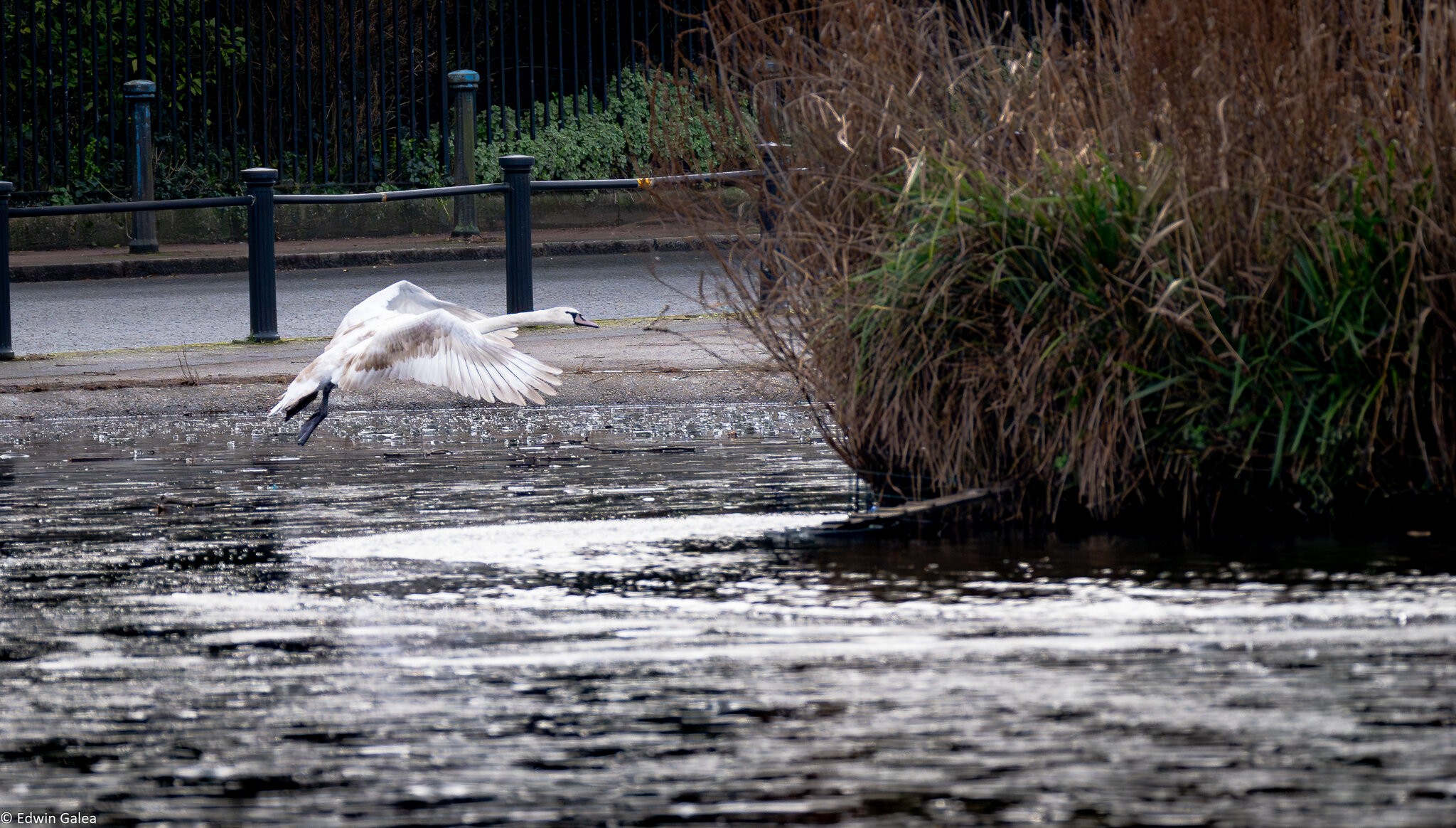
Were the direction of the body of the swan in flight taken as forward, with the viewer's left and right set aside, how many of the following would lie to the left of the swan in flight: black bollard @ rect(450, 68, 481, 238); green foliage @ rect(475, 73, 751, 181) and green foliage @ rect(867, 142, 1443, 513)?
2

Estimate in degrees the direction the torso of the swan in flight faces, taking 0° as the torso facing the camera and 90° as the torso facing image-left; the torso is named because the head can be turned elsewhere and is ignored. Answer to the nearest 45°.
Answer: approximately 270°

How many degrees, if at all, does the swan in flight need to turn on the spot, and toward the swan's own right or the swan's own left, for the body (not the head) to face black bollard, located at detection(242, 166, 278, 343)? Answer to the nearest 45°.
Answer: approximately 90° to the swan's own left

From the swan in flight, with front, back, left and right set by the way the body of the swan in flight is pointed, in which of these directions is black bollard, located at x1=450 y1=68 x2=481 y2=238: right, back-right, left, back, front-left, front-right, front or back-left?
left

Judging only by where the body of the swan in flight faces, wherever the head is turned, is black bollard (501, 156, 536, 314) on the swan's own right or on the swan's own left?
on the swan's own left

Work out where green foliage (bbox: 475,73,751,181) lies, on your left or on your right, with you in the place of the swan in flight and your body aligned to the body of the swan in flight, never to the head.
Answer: on your left

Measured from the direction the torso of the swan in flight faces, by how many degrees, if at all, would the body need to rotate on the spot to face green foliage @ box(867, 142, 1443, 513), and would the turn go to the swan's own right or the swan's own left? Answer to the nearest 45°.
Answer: approximately 45° to the swan's own right

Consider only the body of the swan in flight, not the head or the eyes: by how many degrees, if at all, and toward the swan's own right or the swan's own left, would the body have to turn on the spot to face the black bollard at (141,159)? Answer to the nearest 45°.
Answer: approximately 90° to the swan's own left

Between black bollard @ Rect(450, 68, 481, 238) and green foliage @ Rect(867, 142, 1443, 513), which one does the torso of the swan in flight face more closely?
the green foliage

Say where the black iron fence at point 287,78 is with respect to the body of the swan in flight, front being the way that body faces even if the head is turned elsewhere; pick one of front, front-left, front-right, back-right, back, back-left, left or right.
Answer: left

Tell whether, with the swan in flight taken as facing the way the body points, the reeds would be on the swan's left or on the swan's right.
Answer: on the swan's right
